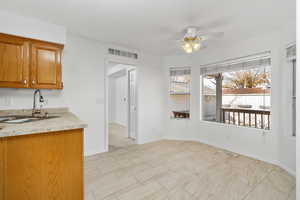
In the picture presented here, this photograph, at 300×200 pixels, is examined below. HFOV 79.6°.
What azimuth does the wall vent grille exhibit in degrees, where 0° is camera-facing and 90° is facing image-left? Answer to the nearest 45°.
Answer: approximately 315°

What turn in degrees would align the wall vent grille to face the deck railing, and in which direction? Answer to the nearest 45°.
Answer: approximately 45° to its left

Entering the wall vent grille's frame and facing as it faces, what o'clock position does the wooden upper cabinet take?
The wooden upper cabinet is roughly at 3 o'clock from the wall vent grille.

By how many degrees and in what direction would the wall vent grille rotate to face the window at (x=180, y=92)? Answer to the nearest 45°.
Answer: approximately 45° to its left

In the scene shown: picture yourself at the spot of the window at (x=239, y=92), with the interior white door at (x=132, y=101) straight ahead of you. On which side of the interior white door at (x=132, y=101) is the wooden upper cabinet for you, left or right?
left

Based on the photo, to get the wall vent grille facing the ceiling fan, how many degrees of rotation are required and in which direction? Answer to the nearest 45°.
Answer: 0° — it already faces it

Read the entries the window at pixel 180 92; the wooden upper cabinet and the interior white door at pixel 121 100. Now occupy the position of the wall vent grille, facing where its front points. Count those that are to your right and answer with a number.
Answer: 1

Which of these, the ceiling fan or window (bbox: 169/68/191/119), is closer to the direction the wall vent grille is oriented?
the ceiling fan

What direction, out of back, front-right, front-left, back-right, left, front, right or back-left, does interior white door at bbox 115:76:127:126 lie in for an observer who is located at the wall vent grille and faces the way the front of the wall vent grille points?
back-left

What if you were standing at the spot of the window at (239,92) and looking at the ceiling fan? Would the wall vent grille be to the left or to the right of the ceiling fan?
right

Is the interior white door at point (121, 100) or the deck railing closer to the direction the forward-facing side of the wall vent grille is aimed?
the deck railing
